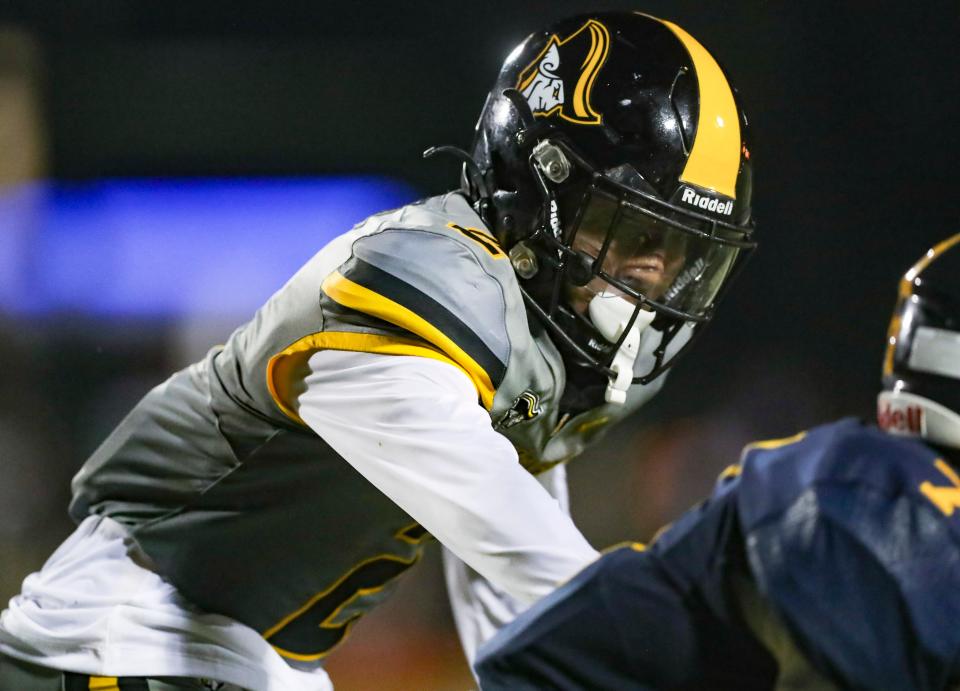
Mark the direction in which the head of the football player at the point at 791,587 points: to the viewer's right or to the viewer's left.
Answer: to the viewer's left

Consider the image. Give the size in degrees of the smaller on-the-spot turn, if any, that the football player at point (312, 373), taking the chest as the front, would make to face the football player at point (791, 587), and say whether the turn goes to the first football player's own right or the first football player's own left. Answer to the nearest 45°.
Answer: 0° — they already face them

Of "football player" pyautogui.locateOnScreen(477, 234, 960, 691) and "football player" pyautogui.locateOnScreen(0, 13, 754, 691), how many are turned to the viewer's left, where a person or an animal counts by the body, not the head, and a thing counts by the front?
0

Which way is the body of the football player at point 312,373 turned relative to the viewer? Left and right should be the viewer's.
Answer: facing the viewer and to the right of the viewer

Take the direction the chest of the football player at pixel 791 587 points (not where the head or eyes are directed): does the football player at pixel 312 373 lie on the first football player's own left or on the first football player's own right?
on the first football player's own left
